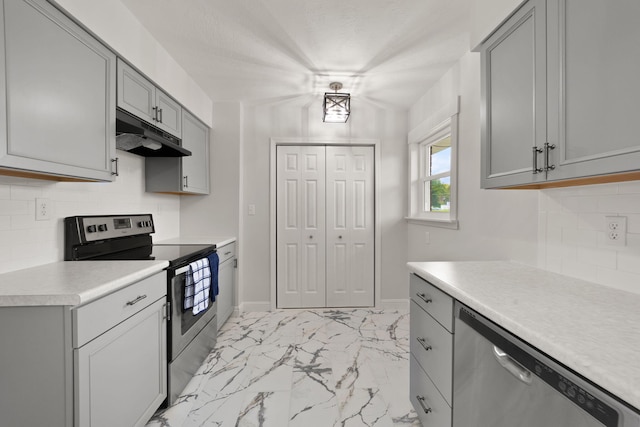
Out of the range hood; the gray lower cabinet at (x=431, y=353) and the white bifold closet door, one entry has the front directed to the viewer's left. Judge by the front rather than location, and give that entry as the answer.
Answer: the gray lower cabinet

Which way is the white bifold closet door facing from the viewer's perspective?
toward the camera

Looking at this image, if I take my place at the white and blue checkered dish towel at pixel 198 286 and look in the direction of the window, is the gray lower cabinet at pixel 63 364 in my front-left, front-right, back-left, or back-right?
back-right

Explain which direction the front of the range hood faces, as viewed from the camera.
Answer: facing the viewer and to the right of the viewer

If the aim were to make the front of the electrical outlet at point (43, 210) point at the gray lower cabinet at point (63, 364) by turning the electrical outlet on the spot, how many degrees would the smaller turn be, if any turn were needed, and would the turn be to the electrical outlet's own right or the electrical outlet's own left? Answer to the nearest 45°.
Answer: approximately 45° to the electrical outlet's own right

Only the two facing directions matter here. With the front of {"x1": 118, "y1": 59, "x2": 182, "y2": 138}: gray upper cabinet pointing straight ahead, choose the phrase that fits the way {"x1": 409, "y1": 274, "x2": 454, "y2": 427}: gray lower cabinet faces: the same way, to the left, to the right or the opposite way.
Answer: the opposite way

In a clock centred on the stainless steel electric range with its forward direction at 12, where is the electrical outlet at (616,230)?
The electrical outlet is roughly at 12 o'clock from the stainless steel electric range.

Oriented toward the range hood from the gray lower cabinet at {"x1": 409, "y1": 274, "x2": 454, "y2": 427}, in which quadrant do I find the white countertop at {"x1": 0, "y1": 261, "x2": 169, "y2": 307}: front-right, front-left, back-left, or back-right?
front-left

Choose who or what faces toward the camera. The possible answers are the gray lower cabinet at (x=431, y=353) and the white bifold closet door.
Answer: the white bifold closet door

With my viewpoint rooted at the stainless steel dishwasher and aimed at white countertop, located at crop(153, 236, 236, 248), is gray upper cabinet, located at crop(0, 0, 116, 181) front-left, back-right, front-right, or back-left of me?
front-left

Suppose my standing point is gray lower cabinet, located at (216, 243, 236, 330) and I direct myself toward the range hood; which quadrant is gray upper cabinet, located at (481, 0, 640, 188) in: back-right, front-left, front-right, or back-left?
front-left

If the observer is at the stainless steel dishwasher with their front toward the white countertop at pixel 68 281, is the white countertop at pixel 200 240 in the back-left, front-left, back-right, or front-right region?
front-right

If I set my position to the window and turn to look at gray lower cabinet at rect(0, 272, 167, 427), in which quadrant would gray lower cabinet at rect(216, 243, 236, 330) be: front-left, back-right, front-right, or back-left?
front-right

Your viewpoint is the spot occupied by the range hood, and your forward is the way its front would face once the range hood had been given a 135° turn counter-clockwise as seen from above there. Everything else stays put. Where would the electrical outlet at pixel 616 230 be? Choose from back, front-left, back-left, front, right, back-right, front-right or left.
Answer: back-right

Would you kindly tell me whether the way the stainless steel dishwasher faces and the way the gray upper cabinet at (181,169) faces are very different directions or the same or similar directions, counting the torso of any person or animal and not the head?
very different directions

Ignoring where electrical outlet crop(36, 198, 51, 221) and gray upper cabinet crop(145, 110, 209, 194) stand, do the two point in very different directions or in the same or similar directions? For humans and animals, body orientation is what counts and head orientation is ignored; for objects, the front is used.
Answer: same or similar directions

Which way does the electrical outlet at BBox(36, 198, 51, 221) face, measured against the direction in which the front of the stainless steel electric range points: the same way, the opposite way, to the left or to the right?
the same way

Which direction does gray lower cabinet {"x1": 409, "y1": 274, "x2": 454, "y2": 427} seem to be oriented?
to the viewer's left

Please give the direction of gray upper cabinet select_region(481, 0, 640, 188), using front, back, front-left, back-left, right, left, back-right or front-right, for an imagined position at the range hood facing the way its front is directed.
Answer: front

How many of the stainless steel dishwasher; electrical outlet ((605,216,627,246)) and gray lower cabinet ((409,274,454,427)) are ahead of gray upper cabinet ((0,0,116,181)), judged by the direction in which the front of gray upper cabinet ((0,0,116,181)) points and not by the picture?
3

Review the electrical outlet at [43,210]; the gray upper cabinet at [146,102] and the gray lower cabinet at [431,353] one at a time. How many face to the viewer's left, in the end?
1

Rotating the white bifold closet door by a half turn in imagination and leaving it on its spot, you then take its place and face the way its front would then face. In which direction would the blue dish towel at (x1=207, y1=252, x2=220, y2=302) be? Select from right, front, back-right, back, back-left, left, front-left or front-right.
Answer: back-left

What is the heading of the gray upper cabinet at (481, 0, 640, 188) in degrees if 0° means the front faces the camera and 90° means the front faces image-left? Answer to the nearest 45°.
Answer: approximately 45°
